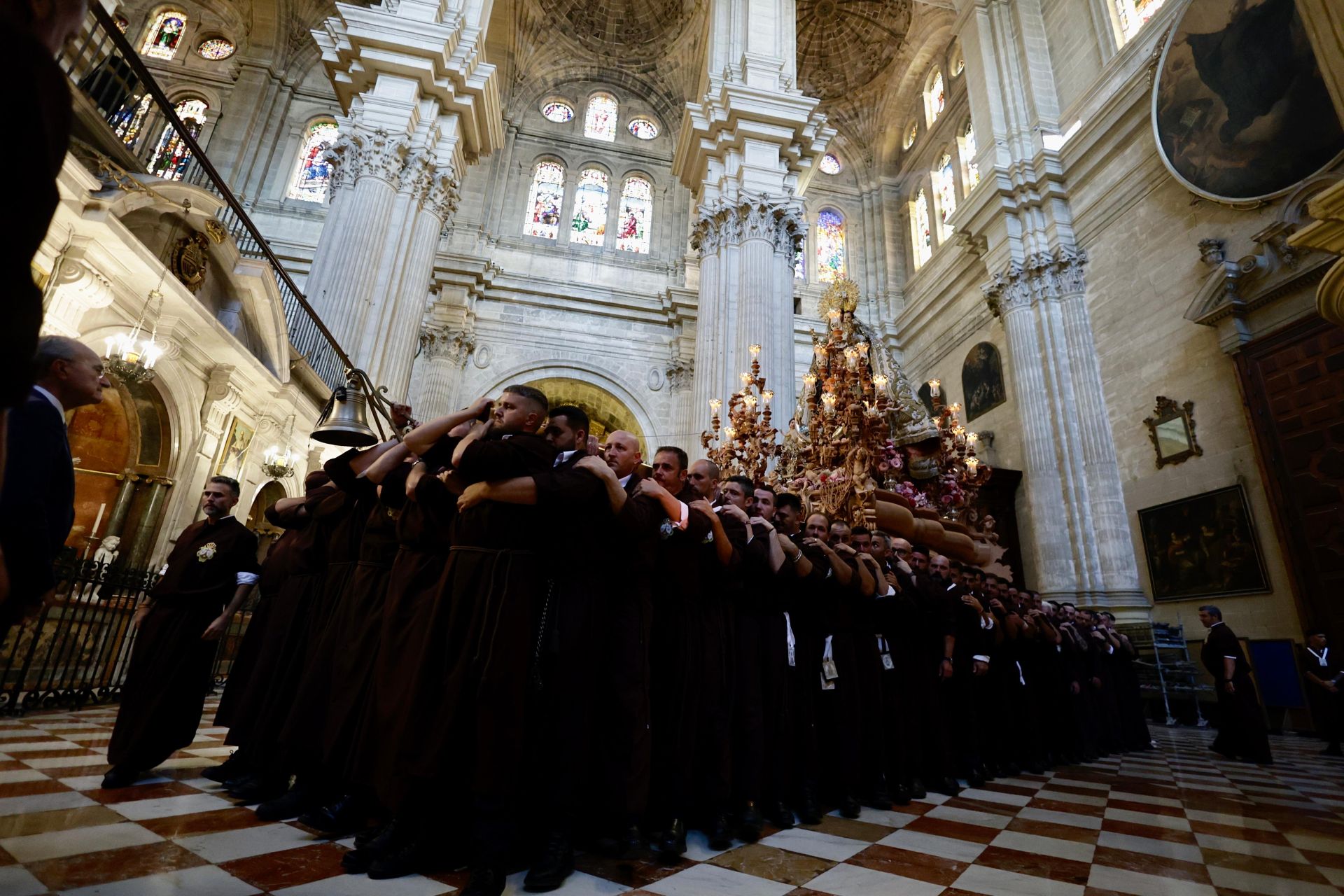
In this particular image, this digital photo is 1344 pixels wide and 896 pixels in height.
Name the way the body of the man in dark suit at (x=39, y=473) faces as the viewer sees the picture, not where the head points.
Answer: to the viewer's right

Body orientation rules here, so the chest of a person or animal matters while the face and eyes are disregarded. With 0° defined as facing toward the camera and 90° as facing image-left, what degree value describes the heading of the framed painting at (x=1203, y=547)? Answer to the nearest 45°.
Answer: approximately 45°

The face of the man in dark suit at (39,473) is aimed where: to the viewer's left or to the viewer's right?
to the viewer's right

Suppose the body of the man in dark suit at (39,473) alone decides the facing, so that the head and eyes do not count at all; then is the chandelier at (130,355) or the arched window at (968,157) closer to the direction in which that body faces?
the arched window

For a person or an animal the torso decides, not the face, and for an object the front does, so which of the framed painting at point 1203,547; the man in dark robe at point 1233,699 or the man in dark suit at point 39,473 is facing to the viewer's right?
the man in dark suit at point 39,473

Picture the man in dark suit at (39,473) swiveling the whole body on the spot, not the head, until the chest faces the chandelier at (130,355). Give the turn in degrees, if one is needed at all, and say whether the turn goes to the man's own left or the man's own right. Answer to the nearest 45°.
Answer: approximately 90° to the man's own left

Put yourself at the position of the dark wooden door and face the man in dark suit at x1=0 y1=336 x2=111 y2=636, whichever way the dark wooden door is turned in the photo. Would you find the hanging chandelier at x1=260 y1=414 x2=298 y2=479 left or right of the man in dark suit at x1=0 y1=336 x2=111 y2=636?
right

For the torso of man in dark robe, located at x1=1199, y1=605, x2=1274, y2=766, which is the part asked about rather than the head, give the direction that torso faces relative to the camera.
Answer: to the viewer's left

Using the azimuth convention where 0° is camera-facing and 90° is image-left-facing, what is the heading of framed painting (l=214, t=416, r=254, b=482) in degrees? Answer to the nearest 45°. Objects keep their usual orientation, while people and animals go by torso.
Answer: approximately 315°

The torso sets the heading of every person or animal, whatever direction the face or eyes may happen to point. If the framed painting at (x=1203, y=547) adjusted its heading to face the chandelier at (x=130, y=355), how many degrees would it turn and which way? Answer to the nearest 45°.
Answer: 0° — it already faces it

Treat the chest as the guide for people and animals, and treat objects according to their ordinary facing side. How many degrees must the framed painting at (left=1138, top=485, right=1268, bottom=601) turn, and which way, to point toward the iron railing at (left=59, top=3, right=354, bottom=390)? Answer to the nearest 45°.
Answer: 0° — it already faces it
